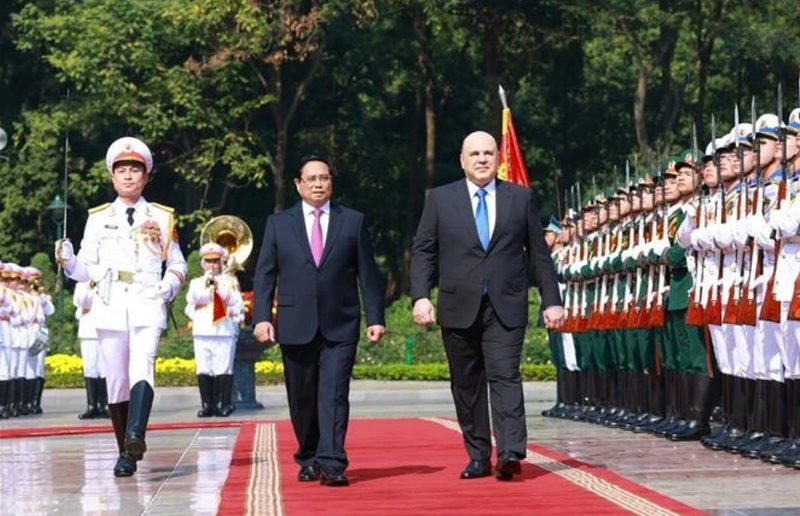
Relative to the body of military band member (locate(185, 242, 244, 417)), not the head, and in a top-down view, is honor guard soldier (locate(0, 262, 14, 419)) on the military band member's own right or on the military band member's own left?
on the military band member's own right

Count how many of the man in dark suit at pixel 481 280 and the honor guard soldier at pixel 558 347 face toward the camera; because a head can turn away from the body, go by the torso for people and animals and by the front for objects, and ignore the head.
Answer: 1

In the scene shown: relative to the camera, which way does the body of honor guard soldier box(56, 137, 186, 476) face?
toward the camera

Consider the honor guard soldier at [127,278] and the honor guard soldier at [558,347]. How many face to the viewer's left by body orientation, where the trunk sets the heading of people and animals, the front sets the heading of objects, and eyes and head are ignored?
1

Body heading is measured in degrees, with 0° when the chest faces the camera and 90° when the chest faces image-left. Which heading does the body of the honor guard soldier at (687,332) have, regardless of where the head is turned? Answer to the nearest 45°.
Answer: approximately 45°

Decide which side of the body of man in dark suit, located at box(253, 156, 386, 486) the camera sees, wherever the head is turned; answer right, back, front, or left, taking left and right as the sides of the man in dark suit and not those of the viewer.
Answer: front

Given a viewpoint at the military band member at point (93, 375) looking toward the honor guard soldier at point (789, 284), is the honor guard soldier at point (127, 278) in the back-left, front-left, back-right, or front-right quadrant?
front-right

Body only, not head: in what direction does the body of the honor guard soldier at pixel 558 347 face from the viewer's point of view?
to the viewer's left

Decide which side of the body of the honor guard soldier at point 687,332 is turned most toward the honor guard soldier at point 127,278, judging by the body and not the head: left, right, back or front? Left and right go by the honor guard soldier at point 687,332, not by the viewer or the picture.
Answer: front

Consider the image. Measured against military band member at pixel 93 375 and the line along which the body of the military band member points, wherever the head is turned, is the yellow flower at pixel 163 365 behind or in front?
behind

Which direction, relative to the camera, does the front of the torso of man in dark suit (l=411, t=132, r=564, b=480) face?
toward the camera

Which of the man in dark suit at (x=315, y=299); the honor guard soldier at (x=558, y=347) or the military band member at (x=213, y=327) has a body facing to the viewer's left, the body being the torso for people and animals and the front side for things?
the honor guard soldier
